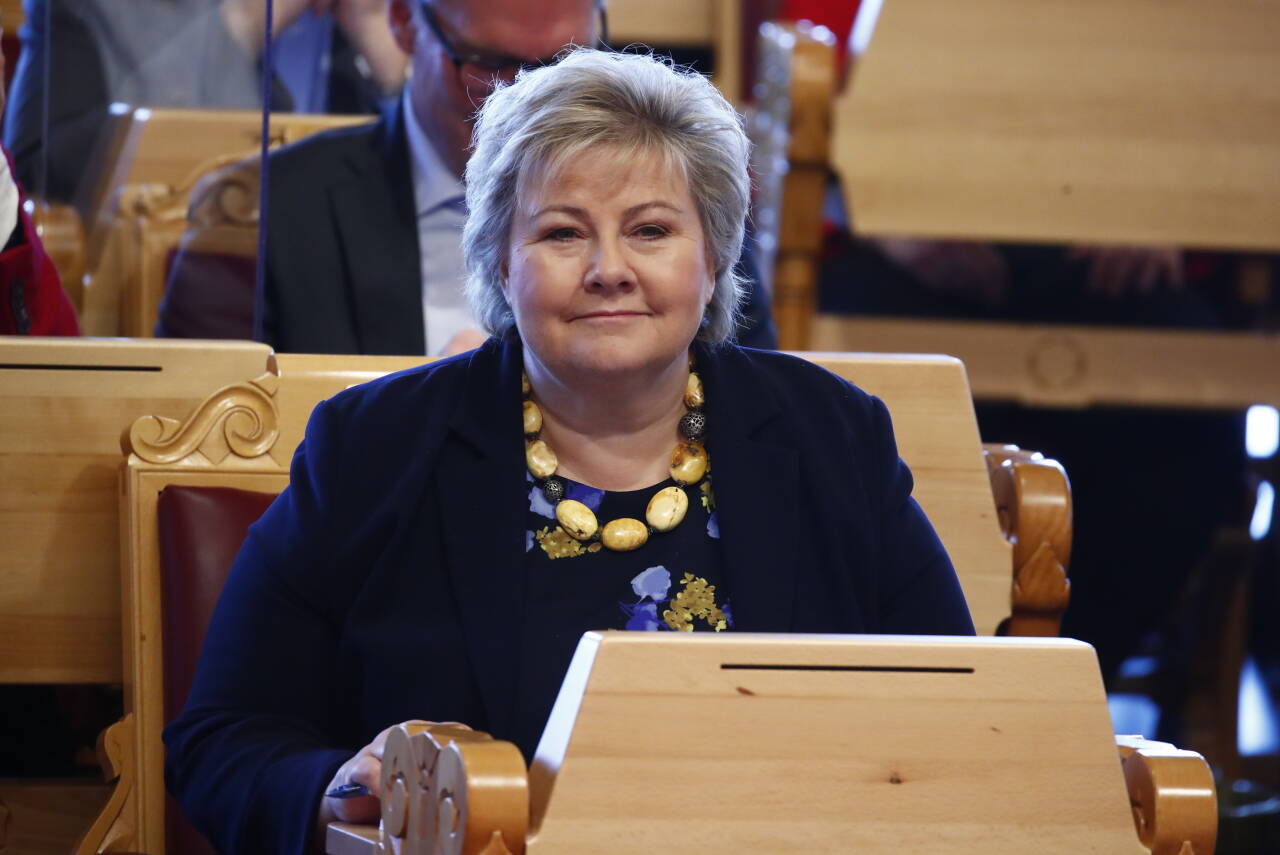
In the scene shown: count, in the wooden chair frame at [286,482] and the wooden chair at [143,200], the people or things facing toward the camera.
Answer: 2

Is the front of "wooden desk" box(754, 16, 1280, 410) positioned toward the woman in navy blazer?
no

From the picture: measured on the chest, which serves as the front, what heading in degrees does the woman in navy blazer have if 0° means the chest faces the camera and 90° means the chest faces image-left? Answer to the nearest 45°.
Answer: approximately 0°

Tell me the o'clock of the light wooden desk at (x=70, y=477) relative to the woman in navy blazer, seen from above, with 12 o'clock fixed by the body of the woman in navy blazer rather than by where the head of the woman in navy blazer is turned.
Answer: The light wooden desk is roughly at 4 o'clock from the woman in navy blazer.

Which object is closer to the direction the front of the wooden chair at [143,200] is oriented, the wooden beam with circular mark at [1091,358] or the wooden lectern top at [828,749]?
the wooden lectern top

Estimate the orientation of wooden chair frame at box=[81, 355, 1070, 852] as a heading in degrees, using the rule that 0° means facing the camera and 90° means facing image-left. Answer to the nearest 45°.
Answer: approximately 0°
